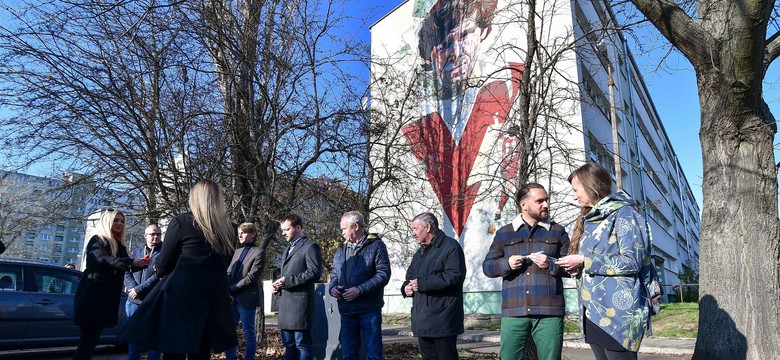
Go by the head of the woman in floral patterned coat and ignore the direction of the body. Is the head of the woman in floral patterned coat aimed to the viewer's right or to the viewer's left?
to the viewer's left

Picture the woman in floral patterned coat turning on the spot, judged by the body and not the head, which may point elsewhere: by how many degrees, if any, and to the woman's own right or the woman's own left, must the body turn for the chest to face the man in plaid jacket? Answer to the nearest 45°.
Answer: approximately 45° to the woman's own right

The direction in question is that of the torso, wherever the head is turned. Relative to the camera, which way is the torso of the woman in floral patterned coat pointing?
to the viewer's left

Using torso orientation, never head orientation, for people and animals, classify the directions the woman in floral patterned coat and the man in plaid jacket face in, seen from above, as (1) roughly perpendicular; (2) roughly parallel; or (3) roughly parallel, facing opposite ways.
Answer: roughly perpendicular

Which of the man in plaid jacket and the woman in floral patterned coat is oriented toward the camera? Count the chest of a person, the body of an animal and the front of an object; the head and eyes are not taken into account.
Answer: the man in plaid jacket

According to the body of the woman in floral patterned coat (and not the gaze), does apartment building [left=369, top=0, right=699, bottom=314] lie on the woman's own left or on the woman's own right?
on the woman's own right

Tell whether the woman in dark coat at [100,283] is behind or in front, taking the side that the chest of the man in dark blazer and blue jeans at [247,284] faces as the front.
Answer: in front

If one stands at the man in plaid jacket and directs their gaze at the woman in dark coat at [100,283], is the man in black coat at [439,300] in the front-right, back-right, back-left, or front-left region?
front-right

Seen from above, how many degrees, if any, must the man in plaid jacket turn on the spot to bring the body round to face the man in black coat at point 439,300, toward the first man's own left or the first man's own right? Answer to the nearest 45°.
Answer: approximately 135° to the first man's own right

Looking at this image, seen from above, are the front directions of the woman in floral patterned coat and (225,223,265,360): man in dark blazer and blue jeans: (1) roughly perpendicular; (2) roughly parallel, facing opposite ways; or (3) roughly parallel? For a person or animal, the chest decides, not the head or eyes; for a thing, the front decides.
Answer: roughly perpendicular

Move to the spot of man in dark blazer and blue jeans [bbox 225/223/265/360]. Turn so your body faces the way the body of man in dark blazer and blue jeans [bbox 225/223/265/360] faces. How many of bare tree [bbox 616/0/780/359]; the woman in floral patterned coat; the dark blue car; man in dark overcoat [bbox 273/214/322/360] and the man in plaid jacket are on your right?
1

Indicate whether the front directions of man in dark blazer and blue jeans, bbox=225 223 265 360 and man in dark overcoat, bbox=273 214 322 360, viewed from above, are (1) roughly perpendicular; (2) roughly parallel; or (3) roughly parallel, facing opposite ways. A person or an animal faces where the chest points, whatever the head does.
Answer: roughly parallel

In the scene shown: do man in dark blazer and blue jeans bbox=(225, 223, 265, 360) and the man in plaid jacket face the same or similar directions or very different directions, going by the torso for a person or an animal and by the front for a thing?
same or similar directions

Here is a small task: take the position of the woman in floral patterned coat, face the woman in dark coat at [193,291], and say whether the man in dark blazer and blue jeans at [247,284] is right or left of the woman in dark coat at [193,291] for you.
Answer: right

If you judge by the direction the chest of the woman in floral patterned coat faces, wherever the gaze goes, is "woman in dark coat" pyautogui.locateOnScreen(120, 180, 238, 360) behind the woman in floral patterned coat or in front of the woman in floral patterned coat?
in front

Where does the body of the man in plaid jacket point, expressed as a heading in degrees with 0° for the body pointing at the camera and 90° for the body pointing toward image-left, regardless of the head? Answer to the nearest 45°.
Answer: approximately 0°
